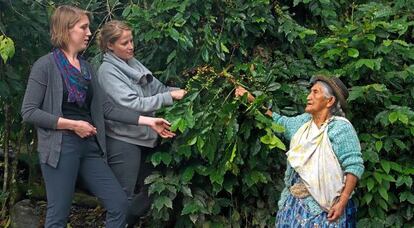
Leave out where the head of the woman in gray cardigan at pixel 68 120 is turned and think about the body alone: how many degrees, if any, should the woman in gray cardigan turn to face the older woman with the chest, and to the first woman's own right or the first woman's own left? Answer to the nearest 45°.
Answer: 0° — they already face them

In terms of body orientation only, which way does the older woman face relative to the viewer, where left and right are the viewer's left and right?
facing the viewer and to the left of the viewer

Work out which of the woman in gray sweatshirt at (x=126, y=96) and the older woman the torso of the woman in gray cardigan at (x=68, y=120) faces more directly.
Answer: the older woman

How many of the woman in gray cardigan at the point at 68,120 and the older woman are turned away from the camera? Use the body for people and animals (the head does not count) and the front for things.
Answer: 0

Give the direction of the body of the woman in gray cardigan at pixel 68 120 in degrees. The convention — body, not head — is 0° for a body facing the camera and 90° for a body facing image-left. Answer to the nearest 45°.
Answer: approximately 315°

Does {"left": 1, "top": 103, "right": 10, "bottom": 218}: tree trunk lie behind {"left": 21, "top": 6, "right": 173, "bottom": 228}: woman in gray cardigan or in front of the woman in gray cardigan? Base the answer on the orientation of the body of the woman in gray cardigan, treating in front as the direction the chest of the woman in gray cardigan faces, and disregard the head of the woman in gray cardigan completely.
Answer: behind

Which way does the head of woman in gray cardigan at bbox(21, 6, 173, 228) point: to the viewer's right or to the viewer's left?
to the viewer's right

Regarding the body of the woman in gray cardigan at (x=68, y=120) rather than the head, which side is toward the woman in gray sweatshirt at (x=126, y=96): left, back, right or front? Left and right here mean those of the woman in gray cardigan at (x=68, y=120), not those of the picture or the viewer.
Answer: left

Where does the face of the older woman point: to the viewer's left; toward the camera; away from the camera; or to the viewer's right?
to the viewer's left
